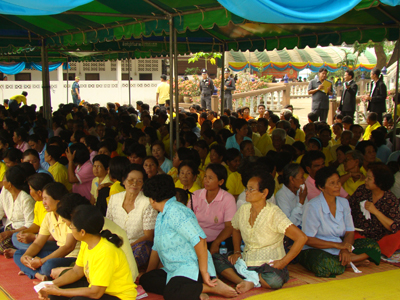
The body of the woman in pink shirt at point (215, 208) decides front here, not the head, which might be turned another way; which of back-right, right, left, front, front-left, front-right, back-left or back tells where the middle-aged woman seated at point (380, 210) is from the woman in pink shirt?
back-left

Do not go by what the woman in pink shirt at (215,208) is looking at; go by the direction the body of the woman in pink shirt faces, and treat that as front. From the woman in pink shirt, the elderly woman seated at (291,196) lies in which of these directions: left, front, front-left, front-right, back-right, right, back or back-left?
back-left

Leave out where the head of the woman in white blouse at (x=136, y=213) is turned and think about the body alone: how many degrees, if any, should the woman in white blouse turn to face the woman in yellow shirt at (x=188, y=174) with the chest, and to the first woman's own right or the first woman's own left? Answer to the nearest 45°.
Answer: approximately 135° to the first woman's own left
